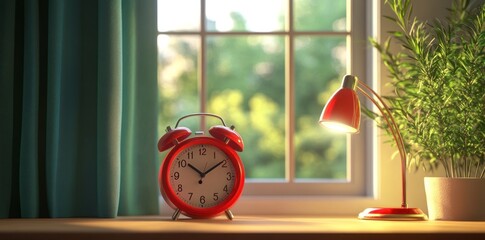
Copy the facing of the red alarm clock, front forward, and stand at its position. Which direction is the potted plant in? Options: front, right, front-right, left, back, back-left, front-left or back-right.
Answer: left

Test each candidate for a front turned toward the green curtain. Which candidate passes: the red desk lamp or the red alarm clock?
the red desk lamp

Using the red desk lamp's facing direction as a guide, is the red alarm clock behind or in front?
in front

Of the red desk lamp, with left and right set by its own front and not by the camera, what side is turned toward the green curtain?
front

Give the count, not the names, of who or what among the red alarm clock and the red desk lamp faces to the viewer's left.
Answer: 1

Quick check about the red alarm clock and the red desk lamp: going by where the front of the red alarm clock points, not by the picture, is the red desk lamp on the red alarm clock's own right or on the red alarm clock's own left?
on the red alarm clock's own left

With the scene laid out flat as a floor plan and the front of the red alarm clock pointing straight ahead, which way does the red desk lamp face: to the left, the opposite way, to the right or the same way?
to the right

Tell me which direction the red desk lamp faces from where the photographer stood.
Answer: facing to the left of the viewer

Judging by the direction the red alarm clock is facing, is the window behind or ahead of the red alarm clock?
behind

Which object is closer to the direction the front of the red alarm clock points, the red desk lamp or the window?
the red desk lamp

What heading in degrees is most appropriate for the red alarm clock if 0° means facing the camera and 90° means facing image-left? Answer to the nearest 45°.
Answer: approximately 0°
